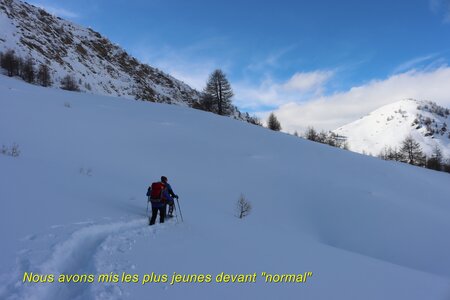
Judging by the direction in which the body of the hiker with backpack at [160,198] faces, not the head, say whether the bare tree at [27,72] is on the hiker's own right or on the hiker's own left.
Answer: on the hiker's own left

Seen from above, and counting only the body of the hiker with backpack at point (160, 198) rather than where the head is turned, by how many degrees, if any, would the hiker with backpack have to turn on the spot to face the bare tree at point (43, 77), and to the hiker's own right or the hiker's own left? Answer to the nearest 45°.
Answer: approximately 90° to the hiker's own left

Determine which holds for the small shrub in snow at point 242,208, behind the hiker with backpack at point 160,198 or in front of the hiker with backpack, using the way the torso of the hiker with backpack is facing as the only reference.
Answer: in front

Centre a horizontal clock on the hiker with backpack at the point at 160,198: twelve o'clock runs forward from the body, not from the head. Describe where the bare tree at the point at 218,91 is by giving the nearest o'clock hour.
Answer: The bare tree is roughly at 11 o'clock from the hiker with backpack.

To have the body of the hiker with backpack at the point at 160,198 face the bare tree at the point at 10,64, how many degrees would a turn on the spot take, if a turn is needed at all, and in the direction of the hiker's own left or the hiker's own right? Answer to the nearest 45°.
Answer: approximately 90° to the hiker's own left

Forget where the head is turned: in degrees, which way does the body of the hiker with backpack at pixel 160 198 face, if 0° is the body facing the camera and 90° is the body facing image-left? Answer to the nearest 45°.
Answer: approximately 225°
